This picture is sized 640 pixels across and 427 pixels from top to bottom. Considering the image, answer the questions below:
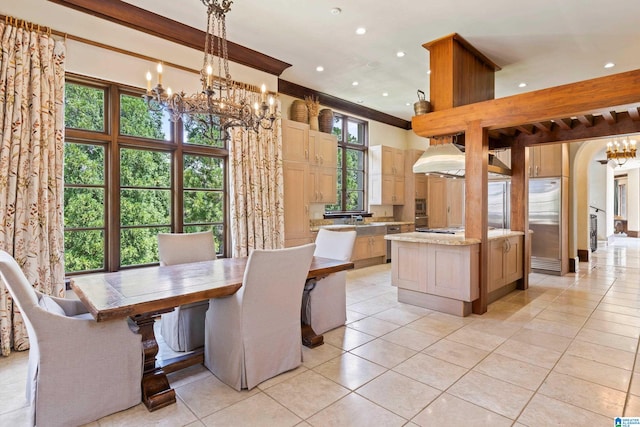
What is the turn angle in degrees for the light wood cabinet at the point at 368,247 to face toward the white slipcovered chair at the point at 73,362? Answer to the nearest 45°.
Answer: approximately 45° to its right

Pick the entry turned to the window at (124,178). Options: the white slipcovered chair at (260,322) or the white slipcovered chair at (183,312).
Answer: the white slipcovered chair at (260,322)

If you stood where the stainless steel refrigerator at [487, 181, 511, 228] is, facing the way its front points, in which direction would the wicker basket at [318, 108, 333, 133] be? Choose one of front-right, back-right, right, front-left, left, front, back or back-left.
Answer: front-right

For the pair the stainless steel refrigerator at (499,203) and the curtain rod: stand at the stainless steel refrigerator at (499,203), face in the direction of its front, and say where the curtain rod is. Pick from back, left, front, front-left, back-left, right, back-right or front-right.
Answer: front-right

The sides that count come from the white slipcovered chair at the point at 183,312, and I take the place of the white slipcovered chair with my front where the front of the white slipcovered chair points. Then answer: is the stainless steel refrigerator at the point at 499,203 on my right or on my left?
on my left

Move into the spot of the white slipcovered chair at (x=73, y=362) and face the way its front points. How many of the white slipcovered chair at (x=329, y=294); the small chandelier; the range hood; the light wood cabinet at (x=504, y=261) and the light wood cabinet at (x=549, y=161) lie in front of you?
5

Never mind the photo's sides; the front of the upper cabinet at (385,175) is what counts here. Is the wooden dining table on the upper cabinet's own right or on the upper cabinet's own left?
on the upper cabinet's own right

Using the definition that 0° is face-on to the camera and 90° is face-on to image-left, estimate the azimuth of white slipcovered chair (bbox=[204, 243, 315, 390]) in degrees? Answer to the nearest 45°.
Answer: approximately 135°

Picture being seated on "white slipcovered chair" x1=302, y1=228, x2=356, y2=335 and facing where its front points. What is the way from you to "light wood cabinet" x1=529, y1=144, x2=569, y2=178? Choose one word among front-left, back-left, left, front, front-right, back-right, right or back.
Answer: back

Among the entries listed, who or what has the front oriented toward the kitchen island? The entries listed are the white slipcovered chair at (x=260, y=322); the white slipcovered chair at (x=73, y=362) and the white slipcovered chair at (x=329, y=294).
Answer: the white slipcovered chair at (x=73, y=362)

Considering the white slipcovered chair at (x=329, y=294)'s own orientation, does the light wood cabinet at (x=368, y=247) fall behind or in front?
behind

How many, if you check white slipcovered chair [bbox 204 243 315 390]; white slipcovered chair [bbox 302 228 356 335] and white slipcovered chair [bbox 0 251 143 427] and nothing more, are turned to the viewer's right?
1

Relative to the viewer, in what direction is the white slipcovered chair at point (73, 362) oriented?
to the viewer's right

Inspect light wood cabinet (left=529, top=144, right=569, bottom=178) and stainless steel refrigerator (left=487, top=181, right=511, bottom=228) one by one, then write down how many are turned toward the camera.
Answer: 2

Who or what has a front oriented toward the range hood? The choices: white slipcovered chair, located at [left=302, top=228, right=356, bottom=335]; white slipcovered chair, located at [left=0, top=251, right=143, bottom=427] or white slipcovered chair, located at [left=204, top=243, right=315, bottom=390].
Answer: white slipcovered chair, located at [left=0, top=251, right=143, bottom=427]

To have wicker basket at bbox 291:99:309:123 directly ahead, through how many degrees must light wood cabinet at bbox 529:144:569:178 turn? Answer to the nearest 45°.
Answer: approximately 45° to its right
